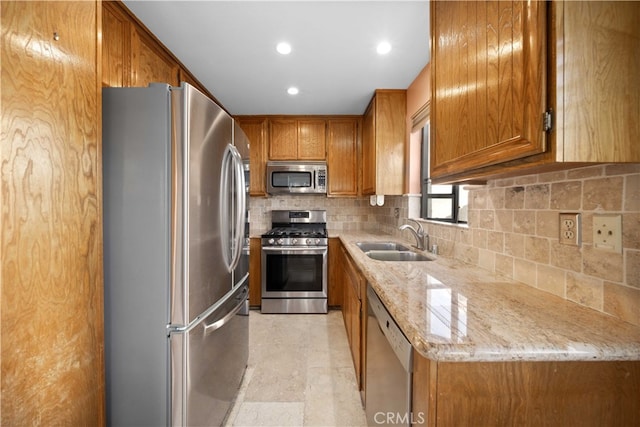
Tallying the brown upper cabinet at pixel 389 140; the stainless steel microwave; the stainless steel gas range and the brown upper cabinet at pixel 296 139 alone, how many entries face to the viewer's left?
1

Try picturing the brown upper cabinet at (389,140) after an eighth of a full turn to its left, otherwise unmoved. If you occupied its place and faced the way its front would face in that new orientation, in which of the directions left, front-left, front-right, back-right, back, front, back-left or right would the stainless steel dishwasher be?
front-left

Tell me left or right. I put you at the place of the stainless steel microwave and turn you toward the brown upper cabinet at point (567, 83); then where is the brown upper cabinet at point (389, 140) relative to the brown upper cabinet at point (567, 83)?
left

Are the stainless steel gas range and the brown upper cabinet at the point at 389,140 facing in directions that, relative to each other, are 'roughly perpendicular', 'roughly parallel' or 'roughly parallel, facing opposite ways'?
roughly perpendicular

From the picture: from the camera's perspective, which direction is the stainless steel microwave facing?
toward the camera

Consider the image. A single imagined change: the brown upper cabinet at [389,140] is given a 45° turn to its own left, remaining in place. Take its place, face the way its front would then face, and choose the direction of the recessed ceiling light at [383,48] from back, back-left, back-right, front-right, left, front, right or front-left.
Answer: front-left

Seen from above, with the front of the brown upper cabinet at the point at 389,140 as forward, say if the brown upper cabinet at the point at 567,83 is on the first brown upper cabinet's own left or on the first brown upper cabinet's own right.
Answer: on the first brown upper cabinet's own left

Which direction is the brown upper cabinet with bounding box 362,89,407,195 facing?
to the viewer's left

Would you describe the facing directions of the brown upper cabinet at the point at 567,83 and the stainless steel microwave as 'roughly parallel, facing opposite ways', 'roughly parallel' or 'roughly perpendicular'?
roughly perpendicular

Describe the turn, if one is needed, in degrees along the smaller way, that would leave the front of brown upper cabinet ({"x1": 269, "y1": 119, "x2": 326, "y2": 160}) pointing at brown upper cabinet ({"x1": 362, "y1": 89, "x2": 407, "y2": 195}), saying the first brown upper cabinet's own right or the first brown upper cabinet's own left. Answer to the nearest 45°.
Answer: approximately 45° to the first brown upper cabinet's own left

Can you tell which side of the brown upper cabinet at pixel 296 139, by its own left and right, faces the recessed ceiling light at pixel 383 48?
front

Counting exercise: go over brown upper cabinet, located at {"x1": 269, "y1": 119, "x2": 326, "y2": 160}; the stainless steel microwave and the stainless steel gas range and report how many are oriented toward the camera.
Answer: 3

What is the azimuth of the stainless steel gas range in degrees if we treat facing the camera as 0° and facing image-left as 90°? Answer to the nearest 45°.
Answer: approximately 0°

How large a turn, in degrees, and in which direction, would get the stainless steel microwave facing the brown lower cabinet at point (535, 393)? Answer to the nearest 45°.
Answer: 0° — it already faces it
